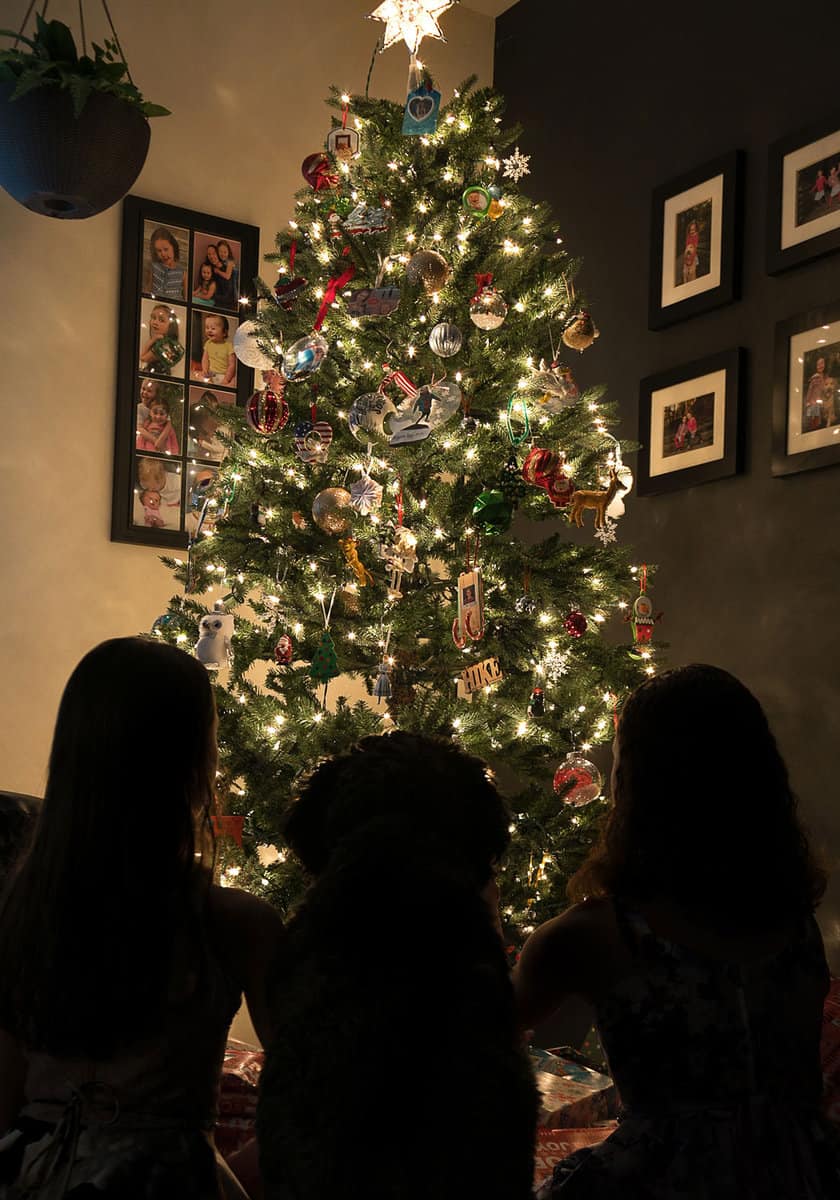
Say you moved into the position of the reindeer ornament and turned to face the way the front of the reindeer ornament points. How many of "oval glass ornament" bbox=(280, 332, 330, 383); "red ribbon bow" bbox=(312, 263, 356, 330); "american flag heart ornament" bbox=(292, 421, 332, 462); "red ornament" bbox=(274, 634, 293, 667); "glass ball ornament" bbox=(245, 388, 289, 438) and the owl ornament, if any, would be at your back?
6

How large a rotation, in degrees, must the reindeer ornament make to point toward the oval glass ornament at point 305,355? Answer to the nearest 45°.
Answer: approximately 180°

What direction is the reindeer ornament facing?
to the viewer's right

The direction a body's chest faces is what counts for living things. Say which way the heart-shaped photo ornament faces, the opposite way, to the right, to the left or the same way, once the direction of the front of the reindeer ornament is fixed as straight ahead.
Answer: to the right

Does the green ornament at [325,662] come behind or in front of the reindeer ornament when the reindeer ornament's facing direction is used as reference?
behind

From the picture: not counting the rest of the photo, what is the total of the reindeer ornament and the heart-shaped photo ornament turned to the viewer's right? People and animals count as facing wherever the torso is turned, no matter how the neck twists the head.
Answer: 1

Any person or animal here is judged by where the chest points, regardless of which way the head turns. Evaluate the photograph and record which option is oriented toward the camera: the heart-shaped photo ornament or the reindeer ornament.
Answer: the heart-shaped photo ornament

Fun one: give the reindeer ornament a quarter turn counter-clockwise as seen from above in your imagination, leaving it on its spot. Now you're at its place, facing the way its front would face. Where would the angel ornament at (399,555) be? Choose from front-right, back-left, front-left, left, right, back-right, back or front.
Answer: left

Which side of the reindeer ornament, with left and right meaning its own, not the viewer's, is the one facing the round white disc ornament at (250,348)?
back

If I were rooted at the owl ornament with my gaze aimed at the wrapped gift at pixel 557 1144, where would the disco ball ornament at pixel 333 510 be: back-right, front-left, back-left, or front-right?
front-left

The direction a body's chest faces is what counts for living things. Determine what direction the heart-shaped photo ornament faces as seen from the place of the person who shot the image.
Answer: facing the viewer

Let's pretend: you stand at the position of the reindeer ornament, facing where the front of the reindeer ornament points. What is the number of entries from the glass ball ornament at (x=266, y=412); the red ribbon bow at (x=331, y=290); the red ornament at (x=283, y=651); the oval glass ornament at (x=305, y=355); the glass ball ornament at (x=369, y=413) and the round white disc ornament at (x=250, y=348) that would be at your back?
6
